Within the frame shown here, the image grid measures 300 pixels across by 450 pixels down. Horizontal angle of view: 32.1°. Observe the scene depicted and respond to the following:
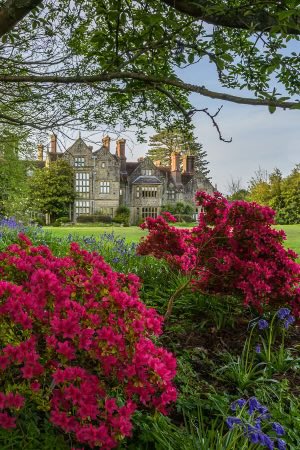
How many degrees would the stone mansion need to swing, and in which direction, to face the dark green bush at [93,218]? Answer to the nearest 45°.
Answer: approximately 45° to its right

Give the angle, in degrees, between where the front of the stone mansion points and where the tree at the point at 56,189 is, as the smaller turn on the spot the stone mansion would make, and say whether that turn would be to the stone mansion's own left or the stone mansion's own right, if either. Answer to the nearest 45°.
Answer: approximately 45° to the stone mansion's own right

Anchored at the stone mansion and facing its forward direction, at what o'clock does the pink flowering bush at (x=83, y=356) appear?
The pink flowering bush is roughly at 12 o'clock from the stone mansion.

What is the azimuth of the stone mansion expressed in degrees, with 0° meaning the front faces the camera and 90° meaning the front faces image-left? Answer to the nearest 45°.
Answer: approximately 0°

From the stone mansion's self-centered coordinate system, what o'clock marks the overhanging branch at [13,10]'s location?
The overhanging branch is roughly at 12 o'clock from the stone mansion.

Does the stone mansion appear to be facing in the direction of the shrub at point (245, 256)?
yes
